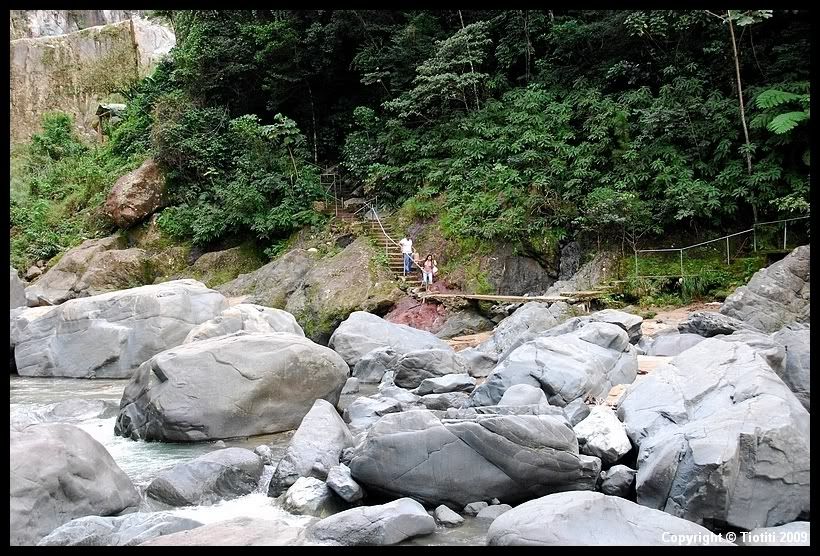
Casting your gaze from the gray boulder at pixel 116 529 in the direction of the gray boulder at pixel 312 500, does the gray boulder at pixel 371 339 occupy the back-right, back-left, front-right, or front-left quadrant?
front-left

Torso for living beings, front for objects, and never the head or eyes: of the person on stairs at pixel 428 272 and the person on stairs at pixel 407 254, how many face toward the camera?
2

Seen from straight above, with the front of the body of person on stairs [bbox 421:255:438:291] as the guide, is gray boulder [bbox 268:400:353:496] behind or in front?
in front

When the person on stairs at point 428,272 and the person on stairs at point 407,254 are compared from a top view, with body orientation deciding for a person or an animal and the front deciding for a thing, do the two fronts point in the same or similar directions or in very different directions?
same or similar directions

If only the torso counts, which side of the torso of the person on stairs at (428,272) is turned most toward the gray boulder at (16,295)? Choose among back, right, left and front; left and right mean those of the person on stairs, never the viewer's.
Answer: right

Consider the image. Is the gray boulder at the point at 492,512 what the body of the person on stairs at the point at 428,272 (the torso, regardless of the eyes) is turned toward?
yes

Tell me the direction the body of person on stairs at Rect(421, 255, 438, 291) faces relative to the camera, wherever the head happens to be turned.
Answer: toward the camera

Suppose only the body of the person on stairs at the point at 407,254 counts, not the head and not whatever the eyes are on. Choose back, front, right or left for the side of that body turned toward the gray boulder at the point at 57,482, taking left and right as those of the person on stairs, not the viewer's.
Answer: front

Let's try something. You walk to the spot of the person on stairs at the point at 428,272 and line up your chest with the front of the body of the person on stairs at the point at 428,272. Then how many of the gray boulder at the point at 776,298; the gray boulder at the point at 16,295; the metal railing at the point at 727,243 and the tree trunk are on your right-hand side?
1

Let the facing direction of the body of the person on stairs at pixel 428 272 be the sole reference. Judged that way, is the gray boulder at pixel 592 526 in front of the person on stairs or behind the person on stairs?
in front

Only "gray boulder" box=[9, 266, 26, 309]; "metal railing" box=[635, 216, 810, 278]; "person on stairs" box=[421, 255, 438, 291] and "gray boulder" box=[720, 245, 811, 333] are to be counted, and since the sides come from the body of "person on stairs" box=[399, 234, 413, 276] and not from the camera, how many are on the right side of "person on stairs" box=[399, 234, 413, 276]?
1

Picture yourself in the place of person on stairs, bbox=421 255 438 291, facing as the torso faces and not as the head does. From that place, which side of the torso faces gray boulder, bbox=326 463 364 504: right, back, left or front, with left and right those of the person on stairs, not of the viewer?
front

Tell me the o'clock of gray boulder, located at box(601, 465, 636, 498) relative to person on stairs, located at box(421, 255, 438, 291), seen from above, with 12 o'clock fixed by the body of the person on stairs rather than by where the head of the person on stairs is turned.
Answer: The gray boulder is roughly at 12 o'clock from the person on stairs.

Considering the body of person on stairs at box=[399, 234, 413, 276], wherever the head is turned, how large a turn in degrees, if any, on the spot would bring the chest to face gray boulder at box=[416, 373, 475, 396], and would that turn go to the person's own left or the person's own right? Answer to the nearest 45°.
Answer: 0° — they already face it

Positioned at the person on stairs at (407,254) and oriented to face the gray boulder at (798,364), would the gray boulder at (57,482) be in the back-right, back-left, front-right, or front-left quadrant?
front-right
